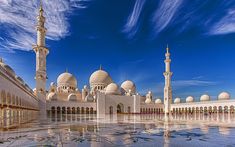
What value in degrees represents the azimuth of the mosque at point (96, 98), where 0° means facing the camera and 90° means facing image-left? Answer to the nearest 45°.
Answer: approximately 315°
